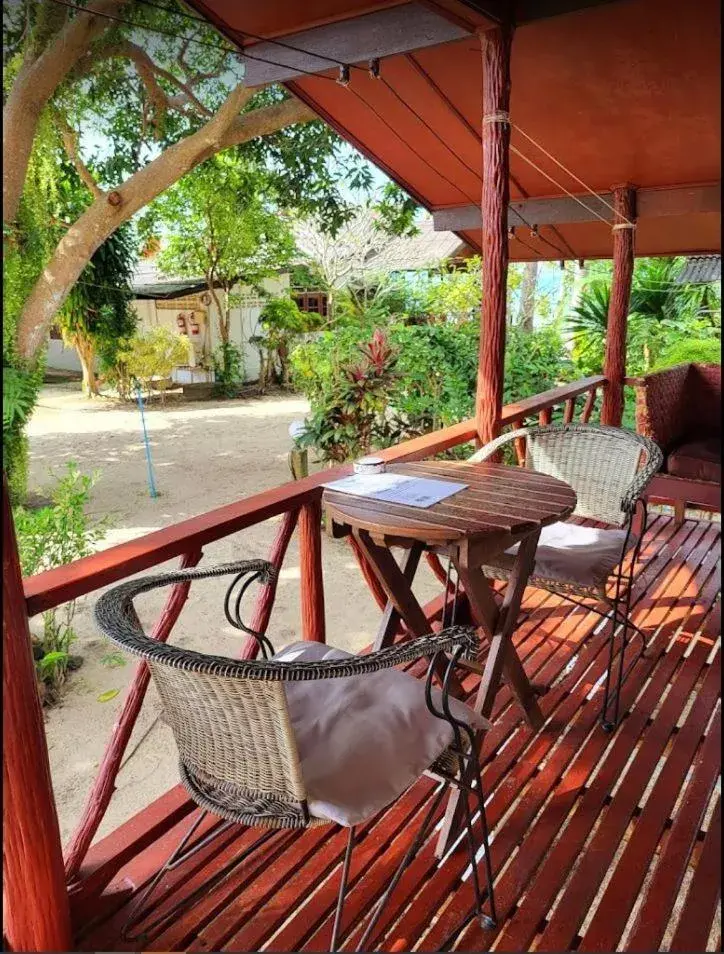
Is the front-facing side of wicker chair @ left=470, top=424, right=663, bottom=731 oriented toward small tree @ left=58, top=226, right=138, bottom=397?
no

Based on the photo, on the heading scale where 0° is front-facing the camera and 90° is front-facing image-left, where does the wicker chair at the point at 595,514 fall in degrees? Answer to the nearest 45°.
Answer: approximately 45°

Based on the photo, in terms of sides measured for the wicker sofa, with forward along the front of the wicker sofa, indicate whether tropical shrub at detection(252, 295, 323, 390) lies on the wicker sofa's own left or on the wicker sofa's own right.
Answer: on the wicker sofa's own right

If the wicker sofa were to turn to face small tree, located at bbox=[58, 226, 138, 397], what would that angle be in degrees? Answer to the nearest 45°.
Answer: approximately 90° to its right

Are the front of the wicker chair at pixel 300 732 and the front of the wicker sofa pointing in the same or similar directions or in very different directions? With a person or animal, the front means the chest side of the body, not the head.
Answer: very different directions

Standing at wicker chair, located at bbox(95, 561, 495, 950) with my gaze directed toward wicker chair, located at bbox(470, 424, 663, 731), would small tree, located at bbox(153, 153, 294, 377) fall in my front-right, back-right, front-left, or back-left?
front-left

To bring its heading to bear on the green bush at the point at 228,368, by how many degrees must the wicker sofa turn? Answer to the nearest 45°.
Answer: approximately 90° to its right

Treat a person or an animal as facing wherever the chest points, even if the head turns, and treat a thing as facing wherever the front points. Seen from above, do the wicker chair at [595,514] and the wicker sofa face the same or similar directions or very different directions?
same or similar directions

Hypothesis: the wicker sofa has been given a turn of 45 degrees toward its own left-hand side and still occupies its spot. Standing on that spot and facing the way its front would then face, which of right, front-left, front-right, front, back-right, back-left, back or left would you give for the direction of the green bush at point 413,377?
back-right

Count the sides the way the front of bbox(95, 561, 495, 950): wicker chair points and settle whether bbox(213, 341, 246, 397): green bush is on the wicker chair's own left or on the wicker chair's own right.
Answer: on the wicker chair's own left

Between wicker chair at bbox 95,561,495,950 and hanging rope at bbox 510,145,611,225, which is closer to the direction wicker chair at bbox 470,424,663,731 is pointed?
the wicker chair

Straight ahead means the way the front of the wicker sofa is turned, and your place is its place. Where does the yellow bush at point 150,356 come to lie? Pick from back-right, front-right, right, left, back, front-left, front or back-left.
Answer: right

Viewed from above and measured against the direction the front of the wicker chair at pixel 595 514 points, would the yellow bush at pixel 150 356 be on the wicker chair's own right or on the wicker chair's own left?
on the wicker chair's own right

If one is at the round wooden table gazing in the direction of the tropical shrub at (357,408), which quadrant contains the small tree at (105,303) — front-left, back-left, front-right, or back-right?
front-left

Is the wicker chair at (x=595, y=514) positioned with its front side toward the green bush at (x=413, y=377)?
no

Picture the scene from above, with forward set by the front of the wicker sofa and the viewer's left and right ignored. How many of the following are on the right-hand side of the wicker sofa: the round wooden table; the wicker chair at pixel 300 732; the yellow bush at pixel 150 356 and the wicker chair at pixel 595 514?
1

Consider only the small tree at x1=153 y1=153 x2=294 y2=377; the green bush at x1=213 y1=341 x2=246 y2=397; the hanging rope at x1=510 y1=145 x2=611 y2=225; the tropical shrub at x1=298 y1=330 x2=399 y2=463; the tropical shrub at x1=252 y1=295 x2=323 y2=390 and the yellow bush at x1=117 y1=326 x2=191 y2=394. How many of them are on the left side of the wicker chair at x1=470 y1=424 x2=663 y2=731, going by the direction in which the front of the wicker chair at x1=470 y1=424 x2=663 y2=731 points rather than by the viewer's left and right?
0

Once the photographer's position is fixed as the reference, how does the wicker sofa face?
facing the viewer and to the left of the viewer

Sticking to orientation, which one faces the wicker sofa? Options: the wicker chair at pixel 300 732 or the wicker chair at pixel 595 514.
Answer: the wicker chair at pixel 300 732

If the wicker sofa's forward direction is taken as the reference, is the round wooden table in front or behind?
in front

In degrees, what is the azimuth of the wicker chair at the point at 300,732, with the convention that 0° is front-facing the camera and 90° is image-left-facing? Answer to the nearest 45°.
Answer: approximately 225°

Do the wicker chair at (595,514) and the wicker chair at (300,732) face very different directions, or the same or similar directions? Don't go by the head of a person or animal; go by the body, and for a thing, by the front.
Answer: very different directions

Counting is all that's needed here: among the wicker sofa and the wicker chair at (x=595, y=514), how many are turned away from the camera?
0
